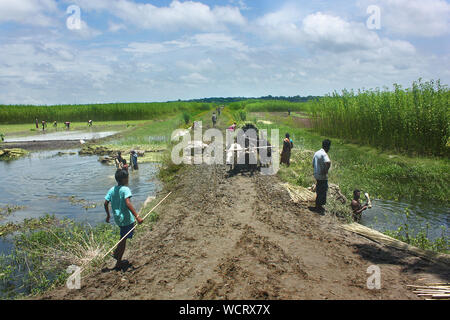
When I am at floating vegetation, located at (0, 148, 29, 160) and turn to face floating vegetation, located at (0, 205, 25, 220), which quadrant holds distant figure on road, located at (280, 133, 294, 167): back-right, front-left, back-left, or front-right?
front-left

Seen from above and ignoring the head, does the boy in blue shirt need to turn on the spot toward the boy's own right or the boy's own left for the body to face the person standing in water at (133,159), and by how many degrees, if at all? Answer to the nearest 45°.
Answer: approximately 45° to the boy's own left

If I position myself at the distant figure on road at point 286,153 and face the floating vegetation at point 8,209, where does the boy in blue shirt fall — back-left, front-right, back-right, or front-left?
front-left

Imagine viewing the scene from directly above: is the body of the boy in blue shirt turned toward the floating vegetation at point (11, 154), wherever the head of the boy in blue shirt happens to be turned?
no

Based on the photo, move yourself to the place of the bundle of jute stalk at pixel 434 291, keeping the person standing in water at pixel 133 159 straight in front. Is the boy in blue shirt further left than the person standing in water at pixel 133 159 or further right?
left

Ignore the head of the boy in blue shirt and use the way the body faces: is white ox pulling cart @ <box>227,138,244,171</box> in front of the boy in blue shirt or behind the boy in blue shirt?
in front

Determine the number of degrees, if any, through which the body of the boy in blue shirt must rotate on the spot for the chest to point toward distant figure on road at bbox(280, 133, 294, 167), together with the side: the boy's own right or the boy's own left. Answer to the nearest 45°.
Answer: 0° — they already face them

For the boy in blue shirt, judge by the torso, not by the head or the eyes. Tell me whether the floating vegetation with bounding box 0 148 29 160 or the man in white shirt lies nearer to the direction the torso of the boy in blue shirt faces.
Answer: the man in white shirt

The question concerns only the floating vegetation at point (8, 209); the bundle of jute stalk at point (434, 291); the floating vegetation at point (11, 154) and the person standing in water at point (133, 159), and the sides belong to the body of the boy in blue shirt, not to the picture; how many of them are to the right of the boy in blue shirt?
1

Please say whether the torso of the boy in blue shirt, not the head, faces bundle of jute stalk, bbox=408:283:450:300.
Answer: no

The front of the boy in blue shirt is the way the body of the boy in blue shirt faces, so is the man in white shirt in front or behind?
in front

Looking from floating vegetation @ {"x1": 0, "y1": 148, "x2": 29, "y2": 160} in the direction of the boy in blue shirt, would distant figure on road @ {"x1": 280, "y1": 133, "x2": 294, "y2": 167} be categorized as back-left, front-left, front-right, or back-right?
front-left
